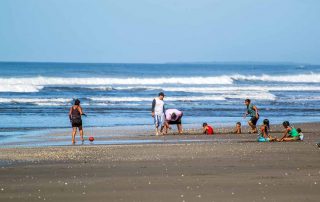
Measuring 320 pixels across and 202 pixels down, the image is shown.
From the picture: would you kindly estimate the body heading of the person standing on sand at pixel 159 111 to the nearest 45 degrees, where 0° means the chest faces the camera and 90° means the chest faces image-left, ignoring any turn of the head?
approximately 315°

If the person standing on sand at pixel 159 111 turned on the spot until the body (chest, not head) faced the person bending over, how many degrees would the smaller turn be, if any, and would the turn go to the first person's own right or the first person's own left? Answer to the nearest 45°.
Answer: approximately 90° to the first person's own left

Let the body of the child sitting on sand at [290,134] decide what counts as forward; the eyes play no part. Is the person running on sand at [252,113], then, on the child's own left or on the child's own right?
on the child's own right

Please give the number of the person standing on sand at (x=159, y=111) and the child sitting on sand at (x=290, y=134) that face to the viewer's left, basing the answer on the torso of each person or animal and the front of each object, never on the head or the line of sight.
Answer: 1

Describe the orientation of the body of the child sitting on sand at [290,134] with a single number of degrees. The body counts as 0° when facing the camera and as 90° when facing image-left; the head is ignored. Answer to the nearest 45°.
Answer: approximately 90°
